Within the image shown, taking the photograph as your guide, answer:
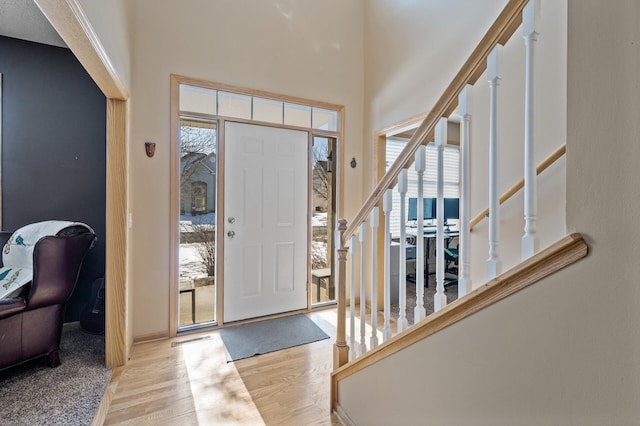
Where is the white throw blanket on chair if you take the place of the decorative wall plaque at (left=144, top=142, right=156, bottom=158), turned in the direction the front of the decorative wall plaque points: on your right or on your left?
on your right

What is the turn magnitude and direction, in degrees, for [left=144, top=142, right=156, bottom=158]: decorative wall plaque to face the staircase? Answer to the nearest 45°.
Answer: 0° — it already faces it

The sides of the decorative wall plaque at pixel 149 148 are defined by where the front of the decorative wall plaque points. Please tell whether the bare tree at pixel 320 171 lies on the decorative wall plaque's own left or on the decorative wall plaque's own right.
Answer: on the decorative wall plaque's own left

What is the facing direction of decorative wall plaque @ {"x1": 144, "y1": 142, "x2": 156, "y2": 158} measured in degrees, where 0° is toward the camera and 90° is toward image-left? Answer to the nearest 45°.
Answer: approximately 0°

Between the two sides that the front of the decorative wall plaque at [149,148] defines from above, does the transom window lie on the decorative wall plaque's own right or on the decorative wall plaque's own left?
on the decorative wall plaque's own left

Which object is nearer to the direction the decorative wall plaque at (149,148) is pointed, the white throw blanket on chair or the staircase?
the staircase

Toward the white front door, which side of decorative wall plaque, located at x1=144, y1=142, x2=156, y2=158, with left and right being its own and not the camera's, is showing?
left
